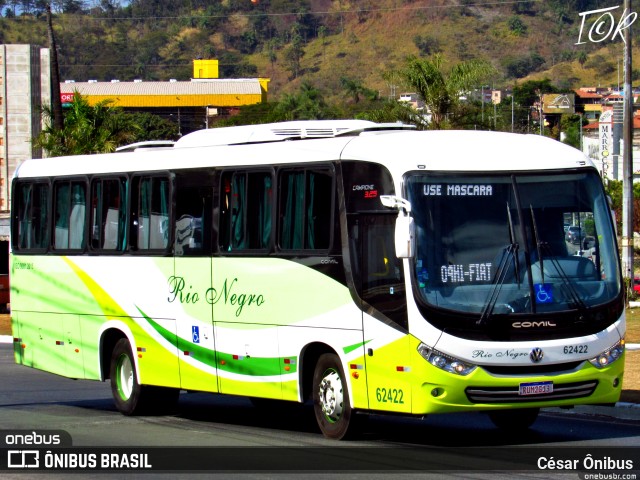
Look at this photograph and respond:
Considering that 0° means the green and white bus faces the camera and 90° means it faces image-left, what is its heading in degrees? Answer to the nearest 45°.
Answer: approximately 315°

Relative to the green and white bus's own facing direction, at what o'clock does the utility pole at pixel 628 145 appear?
The utility pole is roughly at 8 o'clock from the green and white bus.

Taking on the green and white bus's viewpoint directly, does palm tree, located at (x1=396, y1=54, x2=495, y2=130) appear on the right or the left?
on its left

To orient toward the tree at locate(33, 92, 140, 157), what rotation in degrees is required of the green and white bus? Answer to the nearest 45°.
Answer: approximately 135° to its left
